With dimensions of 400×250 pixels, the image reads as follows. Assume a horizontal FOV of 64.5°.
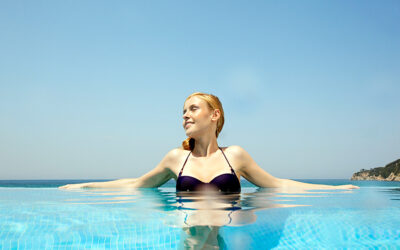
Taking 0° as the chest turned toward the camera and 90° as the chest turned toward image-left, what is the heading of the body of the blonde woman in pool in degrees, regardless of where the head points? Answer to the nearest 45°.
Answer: approximately 0°
